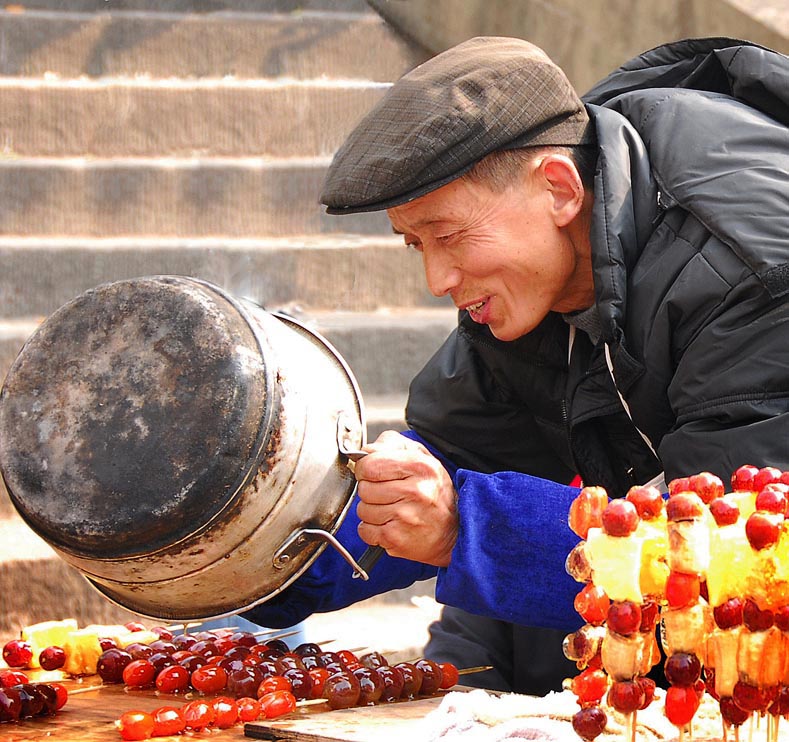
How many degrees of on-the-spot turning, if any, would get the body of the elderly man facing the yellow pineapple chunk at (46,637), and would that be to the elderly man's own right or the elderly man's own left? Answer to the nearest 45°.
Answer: approximately 45° to the elderly man's own right

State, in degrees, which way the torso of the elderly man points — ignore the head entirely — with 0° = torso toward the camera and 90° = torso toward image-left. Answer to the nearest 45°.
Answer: approximately 45°

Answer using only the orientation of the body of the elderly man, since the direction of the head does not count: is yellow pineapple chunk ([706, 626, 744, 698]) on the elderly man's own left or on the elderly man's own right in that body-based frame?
on the elderly man's own left

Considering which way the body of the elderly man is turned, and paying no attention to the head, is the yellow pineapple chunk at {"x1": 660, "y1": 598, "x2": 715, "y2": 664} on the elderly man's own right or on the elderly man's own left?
on the elderly man's own left

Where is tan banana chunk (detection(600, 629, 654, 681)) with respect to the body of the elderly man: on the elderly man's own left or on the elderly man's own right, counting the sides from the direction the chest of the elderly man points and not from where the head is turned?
on the elderly man's own left

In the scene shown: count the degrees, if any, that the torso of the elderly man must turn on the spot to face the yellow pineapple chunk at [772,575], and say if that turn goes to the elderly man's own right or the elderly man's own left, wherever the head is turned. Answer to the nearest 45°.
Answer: approximately 45° to the elderly man's own left

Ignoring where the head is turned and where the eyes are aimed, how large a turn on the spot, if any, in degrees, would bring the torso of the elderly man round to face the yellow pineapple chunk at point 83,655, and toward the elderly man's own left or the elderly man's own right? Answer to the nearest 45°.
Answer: approximately 45° to the elderly man's own right
